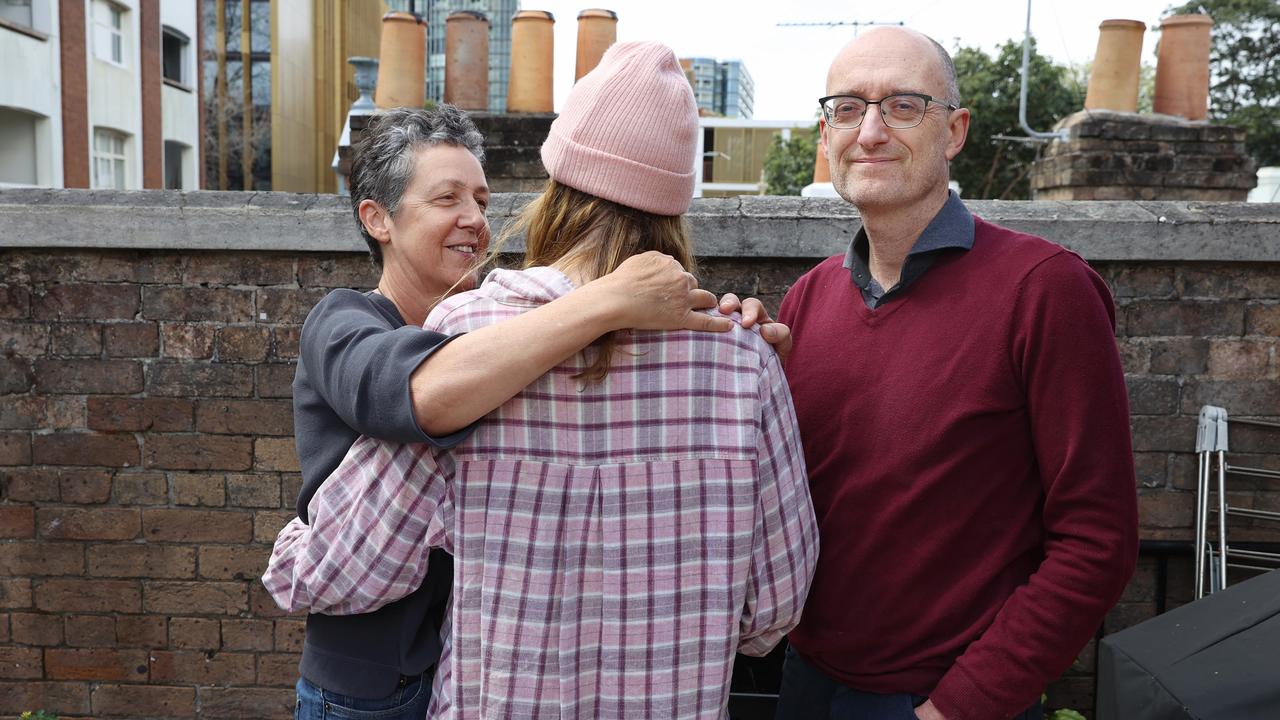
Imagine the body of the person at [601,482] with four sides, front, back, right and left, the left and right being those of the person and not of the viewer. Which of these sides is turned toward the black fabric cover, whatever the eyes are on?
right

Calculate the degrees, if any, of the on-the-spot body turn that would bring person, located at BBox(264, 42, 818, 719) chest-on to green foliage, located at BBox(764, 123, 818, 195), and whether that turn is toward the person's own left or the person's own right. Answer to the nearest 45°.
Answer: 0° — they already face it

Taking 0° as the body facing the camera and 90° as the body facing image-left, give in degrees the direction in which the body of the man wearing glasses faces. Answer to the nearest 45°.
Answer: approximately 45°

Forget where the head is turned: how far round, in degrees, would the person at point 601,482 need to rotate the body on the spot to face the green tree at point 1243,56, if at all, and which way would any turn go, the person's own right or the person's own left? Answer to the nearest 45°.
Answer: approximately 45° to the person's own right

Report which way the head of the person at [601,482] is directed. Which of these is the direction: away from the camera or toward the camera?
away from the camera

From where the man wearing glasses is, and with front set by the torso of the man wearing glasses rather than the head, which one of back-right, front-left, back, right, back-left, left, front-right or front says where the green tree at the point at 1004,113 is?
back-right

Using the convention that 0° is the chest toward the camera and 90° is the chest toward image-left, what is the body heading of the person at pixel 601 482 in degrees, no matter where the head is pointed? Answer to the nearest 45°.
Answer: approximately 180°

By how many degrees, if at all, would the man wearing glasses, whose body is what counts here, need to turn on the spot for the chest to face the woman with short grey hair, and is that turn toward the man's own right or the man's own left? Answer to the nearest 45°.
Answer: approximately 45° to the man's own right
